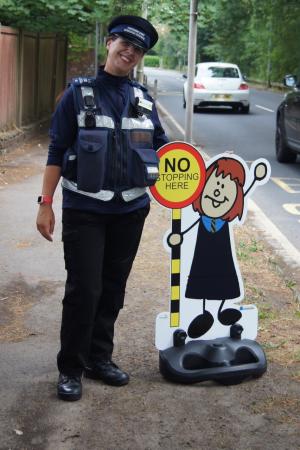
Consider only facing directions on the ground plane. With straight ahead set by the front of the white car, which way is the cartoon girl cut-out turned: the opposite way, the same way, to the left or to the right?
the opposite way

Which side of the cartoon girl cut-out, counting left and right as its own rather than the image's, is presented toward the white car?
back

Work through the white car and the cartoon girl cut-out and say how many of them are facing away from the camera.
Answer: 1

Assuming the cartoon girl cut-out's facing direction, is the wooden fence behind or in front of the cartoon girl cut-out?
behind

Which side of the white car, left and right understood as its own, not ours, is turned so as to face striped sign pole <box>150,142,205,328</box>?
back

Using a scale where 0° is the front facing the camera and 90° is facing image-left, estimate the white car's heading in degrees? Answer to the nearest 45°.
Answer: approximately 180°

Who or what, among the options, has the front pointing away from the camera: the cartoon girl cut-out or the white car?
the white car

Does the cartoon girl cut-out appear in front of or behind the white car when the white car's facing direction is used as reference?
behind

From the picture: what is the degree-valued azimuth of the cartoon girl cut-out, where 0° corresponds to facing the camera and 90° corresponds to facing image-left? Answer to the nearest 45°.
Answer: approximately 0°
